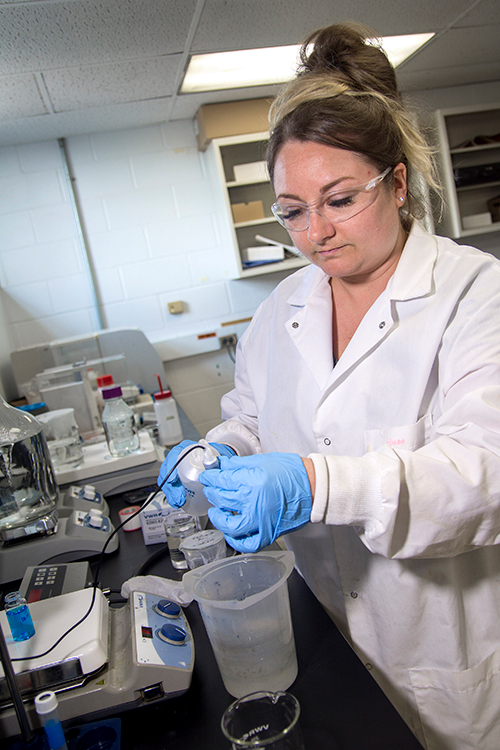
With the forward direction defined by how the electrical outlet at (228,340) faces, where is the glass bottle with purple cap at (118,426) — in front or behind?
in front

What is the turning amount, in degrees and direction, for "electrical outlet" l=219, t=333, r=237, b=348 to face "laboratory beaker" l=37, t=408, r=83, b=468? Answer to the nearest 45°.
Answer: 0° — it already faces it

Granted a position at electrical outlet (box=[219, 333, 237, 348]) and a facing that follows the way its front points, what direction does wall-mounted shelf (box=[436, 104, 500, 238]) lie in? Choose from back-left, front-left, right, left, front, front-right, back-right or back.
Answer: left

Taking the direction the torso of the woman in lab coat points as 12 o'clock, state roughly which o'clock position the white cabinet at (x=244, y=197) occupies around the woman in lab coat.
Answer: The white cabinet is roughly at 4 o'clock from the woman in lab coat.

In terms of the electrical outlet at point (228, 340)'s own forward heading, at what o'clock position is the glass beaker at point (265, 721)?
The glass beaker is roughly at 12 o'clock from the electrical outlet.

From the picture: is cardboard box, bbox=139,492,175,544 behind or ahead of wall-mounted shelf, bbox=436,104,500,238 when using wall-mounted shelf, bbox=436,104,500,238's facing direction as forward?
ahead

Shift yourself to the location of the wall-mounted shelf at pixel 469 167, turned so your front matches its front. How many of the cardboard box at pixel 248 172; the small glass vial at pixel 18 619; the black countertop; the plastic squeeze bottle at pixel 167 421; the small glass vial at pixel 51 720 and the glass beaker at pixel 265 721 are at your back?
0

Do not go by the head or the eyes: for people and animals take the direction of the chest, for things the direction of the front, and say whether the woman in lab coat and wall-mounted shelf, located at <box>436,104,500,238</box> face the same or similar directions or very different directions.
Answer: same or similar directions

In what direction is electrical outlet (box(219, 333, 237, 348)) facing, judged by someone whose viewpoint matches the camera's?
facing the viewer

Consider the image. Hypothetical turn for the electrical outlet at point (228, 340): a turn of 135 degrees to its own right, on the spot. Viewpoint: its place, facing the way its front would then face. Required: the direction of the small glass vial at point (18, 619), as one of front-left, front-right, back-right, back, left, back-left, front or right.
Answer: back-left

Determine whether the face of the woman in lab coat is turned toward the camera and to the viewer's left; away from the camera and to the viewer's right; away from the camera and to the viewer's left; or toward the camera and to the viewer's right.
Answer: toward the camera and to the viewer's left

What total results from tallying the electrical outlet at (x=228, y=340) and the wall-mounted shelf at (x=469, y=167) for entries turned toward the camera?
2

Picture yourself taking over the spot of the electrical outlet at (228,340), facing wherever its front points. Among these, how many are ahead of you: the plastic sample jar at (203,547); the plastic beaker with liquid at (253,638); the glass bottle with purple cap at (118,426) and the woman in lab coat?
4

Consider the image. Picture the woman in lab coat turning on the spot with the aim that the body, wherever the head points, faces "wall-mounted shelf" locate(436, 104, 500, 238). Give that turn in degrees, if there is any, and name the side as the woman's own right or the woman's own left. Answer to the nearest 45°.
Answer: approximately 135° to the woman's own right

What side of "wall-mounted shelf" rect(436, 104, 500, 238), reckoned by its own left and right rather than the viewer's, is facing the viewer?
front

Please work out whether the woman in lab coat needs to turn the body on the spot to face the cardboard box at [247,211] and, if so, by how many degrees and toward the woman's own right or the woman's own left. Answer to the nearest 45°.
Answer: approximately 135° to the woman's own right

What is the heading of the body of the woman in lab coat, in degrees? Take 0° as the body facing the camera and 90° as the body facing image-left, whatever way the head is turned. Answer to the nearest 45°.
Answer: approximately 45°
